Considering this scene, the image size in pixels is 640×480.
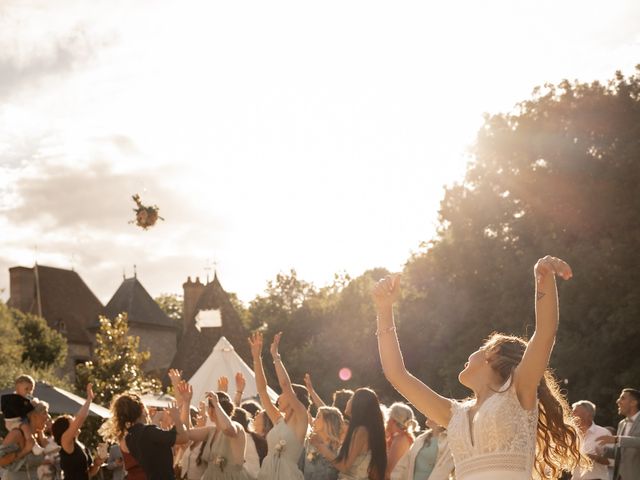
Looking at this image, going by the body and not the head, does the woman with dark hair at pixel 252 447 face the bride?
no

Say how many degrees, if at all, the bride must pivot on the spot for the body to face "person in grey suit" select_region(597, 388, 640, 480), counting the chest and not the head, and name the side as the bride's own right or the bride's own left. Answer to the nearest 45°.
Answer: approximately 135° to the bride's own right

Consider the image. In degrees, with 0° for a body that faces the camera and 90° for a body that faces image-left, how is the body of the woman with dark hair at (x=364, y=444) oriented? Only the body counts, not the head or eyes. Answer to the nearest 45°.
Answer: approximately 135°

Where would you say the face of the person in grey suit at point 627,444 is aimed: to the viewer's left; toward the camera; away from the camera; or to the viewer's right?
to the viewer's left

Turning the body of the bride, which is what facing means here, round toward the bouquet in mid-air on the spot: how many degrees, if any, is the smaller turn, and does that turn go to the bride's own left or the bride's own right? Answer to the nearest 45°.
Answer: approximately 90° to the bride's own right

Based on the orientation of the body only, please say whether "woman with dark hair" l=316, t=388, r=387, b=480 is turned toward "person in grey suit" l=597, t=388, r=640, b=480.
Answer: no

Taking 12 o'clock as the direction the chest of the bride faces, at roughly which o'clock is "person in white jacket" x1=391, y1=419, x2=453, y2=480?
The person in white jacket is roughly at 4 o'clock from the bride.

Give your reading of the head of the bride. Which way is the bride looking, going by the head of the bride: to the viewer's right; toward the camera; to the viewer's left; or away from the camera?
to the viewer's left
